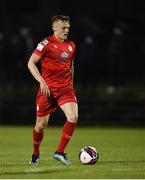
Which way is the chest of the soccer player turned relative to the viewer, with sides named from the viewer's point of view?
facing the viewer and to the right of the viewer

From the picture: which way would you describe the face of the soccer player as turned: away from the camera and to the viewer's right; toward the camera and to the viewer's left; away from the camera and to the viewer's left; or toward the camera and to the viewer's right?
toward the camera and to the viewer's right
